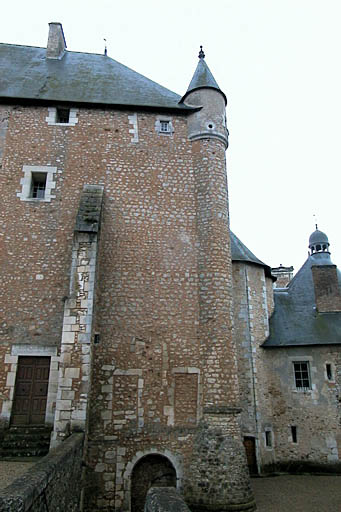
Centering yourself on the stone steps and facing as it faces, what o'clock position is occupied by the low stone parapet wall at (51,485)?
The low stone parapet wall is roughly at 12 o'clock from the stone steps.

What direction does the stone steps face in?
toward the camera
